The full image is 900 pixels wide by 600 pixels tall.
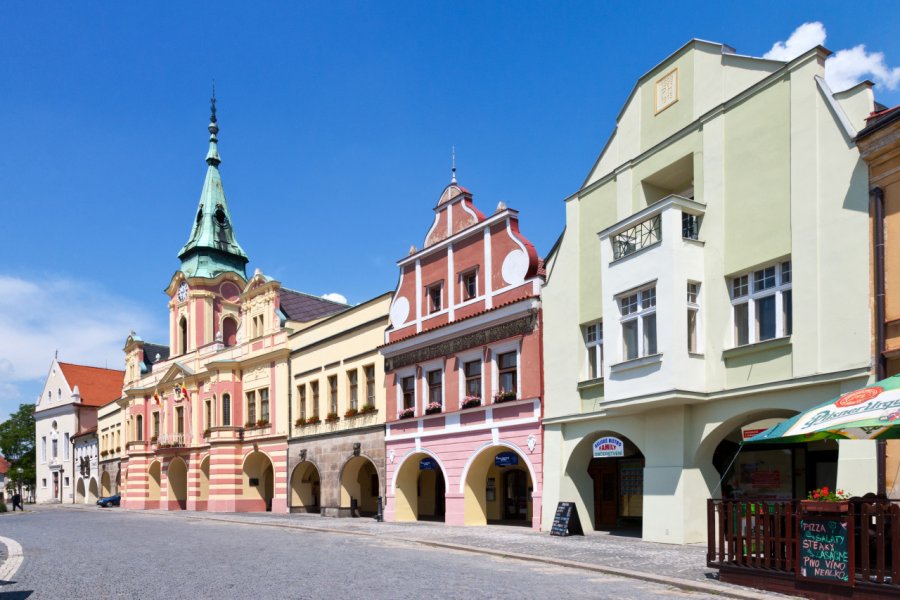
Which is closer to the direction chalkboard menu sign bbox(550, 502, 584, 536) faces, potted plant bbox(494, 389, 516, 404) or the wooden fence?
the wooden fence

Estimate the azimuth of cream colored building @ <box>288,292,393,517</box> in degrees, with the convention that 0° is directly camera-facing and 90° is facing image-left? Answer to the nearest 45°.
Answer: approximately 45°

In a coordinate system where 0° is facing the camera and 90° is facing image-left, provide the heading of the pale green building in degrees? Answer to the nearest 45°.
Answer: approximately 45°

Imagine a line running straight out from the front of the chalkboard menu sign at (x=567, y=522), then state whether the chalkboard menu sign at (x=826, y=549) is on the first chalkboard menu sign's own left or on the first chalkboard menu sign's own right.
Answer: on the first chalkboard menu sign's own left

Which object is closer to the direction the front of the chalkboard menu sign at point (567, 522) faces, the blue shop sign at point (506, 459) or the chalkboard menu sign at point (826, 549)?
the chalkboard menu sign

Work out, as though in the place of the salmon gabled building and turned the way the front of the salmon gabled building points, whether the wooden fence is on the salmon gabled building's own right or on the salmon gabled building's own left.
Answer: on the salmon gabled building's own left
